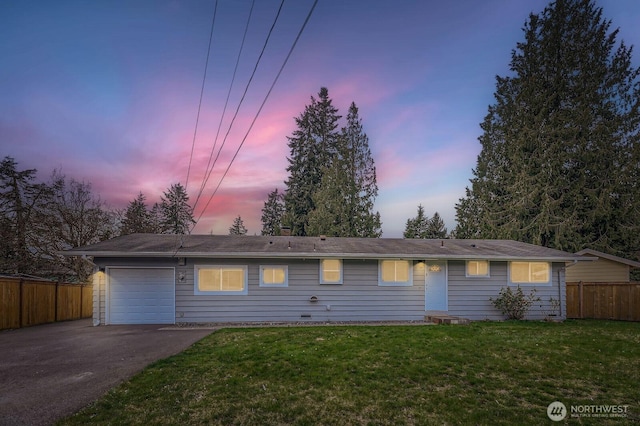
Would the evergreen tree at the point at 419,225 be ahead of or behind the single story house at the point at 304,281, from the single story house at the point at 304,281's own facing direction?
behind

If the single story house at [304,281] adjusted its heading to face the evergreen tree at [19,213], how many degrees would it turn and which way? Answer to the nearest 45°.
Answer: approximately 135° to its right

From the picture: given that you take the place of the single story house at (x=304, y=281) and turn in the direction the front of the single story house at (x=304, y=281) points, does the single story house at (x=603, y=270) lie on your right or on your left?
on your left

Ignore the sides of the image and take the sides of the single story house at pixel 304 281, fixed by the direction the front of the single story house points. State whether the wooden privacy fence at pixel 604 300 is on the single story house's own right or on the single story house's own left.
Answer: on the single story house's own left

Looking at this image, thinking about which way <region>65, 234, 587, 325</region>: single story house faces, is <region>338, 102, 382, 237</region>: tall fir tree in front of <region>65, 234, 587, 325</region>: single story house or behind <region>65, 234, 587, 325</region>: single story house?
behind

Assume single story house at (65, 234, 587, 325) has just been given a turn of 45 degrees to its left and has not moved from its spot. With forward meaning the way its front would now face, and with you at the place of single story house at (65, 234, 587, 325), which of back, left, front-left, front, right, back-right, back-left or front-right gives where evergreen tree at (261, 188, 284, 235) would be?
back-left

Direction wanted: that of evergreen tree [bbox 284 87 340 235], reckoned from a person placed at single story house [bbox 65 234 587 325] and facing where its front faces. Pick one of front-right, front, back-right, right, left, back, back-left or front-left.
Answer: back

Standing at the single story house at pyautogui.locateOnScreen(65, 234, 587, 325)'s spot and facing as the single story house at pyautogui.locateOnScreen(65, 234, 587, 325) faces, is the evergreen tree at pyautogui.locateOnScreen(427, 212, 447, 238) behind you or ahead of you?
behind

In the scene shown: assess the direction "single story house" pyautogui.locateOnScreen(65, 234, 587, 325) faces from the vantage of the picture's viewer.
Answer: facing the viewer
